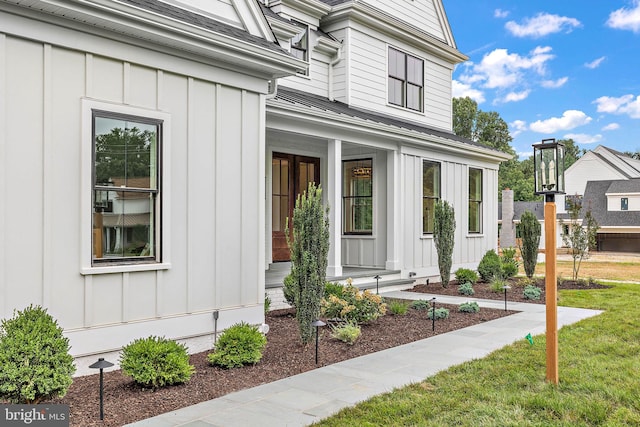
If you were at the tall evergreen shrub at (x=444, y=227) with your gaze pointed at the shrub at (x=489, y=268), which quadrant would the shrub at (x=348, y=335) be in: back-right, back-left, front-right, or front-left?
back-right

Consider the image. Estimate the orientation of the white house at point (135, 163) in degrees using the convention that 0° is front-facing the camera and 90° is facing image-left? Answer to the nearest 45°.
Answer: approximately 315°

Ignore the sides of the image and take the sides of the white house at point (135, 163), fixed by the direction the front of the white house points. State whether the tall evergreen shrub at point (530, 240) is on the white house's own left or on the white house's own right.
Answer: on the white house's own left

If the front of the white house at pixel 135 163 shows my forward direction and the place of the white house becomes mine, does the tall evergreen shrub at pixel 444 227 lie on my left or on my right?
on my left

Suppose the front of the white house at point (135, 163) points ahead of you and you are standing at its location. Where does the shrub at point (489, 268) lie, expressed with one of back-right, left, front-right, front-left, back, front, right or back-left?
left
